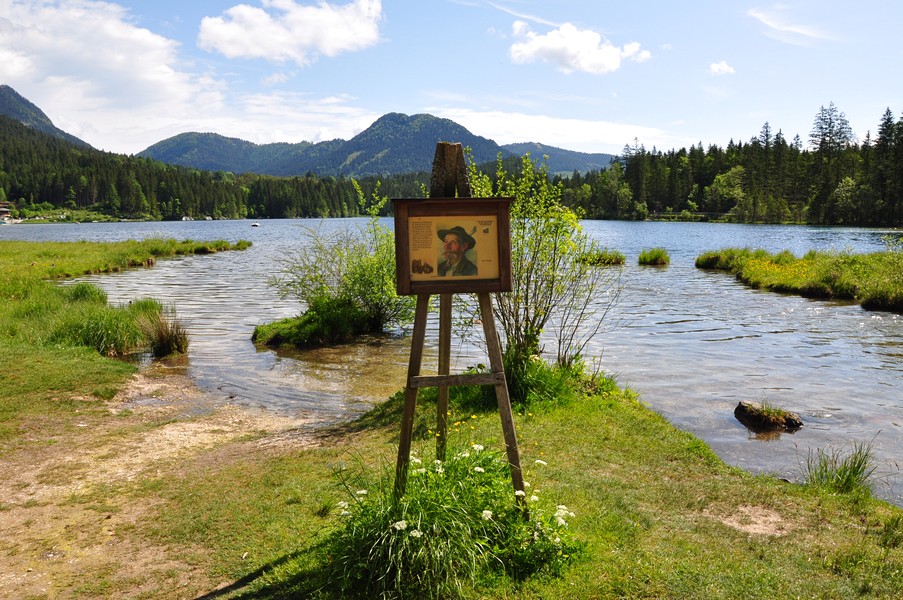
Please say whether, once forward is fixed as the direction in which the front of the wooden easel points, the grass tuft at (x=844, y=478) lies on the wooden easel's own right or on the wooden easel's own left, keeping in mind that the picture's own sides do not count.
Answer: on the wooden easel's own left

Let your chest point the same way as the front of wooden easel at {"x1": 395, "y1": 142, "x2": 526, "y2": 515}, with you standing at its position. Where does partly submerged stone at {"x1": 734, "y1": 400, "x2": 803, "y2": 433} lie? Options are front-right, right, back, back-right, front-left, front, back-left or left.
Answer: back-left

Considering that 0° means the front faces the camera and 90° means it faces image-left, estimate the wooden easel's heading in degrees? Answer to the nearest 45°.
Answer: approximately 0°

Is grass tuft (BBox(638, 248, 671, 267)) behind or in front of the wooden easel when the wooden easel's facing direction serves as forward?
behind

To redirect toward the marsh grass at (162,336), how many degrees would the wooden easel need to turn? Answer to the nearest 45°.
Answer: approximately 135° to its right

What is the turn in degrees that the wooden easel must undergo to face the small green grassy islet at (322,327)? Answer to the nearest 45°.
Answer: approximately 180°

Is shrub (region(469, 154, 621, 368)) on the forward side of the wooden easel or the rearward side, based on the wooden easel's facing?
on the rearward side

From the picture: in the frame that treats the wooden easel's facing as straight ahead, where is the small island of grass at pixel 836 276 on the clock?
The small island of grass is roughly at 7 o'clock from the wooden easel.
